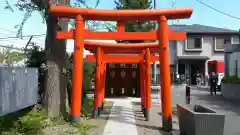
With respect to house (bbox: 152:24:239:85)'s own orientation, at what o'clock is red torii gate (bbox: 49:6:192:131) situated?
The red torii gate is roughly at 12 o'clock from the house.

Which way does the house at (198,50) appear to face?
toward the camera

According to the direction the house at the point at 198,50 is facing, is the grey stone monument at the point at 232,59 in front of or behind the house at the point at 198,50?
in front

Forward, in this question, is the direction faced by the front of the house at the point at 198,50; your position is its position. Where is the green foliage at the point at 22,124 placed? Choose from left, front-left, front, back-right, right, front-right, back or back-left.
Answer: front

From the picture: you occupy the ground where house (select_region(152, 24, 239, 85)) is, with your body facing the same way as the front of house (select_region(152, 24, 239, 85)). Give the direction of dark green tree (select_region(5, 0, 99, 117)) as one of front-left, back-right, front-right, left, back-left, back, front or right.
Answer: front

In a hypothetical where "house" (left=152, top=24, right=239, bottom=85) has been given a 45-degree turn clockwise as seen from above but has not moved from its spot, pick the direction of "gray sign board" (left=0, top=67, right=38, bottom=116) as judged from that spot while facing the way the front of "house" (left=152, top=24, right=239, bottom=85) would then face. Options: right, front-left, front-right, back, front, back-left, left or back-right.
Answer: front-left
